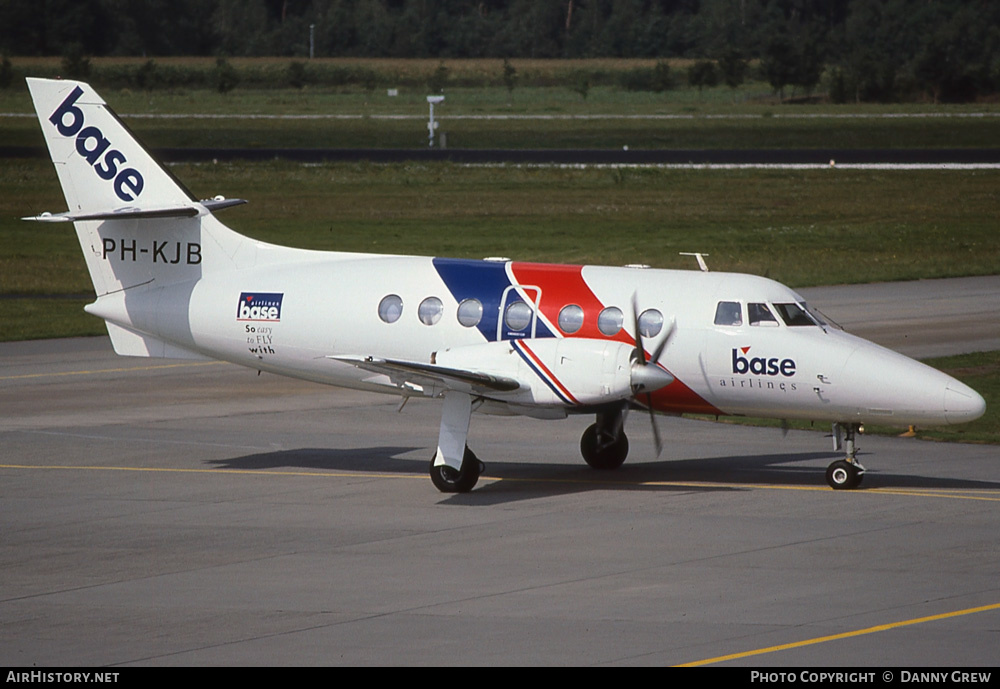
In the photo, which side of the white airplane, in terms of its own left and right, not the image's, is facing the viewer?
right
